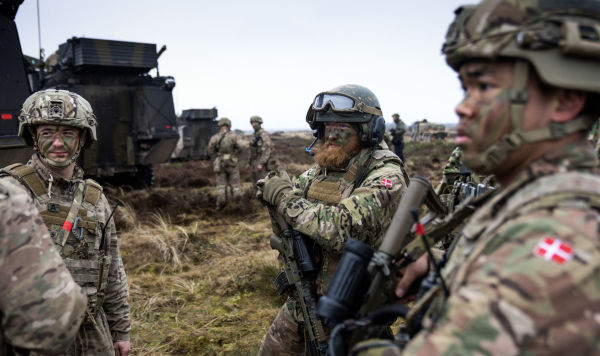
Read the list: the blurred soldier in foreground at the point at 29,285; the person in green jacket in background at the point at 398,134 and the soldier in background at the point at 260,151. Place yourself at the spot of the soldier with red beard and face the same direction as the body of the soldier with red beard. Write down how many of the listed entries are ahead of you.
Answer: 1

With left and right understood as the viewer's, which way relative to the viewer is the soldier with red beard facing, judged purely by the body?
facing the viewer and to the left of the viewer

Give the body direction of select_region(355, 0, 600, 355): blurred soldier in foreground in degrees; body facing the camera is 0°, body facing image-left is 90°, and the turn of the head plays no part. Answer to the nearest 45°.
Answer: approximately 90°

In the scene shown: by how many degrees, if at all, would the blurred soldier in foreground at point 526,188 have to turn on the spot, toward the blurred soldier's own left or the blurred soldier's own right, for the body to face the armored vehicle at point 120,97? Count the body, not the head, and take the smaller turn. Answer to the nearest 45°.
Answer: approximately 45° to the blurred soldier's own right

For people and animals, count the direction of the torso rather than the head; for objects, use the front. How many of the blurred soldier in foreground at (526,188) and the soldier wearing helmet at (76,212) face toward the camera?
1

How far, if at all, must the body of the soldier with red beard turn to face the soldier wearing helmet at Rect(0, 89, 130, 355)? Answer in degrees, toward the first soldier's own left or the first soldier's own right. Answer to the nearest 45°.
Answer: approximately 45° to the first soldier's own right

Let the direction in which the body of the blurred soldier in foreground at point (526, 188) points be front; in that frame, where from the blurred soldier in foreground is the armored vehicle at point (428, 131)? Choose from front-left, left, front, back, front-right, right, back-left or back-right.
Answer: right

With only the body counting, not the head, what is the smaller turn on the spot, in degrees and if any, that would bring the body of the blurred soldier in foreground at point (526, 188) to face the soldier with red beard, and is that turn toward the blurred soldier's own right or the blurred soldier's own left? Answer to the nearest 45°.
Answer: approximately 45° to the blurred soldier's own right

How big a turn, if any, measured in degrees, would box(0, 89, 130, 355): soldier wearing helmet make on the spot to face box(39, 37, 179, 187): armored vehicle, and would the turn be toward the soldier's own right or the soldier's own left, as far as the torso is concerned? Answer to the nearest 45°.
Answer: approximately 180°

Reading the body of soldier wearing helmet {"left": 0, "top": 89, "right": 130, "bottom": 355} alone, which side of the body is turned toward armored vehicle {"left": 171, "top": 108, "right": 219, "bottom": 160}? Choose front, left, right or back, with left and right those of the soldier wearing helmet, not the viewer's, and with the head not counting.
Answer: back

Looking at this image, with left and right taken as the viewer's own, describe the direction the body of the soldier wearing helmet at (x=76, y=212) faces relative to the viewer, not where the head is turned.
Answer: facing the viewer
